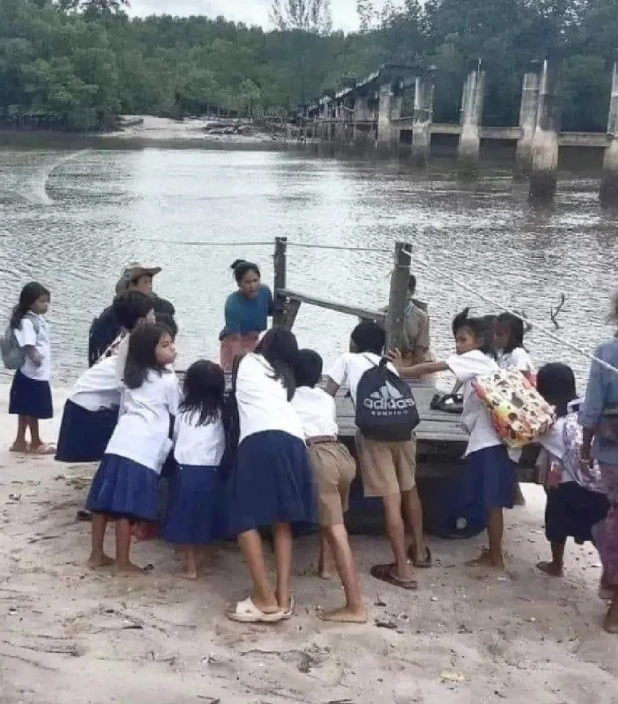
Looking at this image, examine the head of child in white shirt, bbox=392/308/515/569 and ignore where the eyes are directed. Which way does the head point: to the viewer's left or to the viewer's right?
to the viewer's left

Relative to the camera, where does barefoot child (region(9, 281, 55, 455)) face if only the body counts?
to the viewer's right

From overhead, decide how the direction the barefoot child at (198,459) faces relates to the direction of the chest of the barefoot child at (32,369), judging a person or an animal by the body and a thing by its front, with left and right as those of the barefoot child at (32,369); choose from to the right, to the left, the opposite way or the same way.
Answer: to the left

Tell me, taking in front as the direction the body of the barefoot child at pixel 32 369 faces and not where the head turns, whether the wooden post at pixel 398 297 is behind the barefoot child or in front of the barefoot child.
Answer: in front

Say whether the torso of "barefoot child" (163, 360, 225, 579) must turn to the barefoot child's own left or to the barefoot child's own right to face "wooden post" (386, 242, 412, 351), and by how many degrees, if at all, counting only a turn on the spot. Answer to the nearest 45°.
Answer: approximately 45° to the barefoot child's own right

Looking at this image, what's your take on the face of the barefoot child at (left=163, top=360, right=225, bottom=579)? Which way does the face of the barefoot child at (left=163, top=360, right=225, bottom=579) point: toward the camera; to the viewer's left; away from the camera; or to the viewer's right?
away from the camera

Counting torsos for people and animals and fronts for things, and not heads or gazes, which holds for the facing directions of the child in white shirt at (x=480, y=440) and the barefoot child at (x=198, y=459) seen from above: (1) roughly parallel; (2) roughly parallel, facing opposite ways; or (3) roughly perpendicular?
roughly perpendicular

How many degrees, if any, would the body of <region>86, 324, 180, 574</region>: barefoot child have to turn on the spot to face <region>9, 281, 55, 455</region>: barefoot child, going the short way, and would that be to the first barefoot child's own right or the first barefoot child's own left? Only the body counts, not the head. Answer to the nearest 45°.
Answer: approximately 45° to the first barefoot child's own left

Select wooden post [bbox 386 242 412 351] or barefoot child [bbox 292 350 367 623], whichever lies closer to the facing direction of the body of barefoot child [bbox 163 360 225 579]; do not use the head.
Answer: the wooden post

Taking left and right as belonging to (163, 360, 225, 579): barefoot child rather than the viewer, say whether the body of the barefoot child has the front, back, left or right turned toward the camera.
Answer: back

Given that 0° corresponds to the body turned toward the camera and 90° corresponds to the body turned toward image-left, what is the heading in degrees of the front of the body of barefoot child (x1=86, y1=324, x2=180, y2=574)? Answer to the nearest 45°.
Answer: approximately 225°

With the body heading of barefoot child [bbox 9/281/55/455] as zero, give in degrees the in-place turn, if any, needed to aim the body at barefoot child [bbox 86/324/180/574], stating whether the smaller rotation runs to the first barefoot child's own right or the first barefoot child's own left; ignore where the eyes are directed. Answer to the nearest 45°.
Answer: approximately 90° to the first barefoot child's own right
